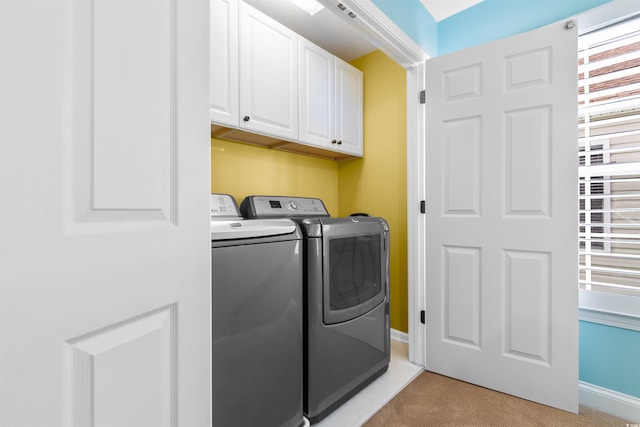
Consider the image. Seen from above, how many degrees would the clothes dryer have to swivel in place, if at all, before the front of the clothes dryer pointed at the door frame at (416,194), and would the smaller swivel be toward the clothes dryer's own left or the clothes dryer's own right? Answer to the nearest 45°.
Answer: approximately 90° to the clothes dryer's own left

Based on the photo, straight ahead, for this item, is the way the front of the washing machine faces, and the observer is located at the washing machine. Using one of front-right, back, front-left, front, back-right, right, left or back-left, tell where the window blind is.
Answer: front-left

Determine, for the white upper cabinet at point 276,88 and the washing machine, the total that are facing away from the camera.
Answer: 0

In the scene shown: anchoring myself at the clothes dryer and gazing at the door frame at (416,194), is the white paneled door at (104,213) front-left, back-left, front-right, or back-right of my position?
back-right

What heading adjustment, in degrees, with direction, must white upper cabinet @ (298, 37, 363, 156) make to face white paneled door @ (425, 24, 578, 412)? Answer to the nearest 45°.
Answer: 0° — it already faces it

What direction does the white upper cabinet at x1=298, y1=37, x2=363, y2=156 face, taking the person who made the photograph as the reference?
facing the viewer and to the right of the viewer

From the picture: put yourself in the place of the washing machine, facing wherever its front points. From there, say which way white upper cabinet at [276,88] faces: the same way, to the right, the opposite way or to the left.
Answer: the same way

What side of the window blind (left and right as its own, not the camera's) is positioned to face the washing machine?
front

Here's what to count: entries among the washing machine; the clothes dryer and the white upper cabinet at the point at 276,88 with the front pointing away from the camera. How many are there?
0

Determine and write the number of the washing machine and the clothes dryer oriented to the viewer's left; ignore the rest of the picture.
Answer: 0

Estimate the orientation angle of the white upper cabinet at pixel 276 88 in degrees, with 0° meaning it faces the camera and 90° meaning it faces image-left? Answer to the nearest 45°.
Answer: approximately 315°

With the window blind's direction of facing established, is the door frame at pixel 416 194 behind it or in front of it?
in front

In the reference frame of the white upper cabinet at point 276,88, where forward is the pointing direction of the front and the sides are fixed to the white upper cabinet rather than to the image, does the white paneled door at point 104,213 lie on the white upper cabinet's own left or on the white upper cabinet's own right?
on the white upper cabinet's own right

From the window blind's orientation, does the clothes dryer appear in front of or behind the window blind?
in front

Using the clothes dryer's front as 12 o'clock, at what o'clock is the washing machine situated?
The washing machine is roughly at 3 o'clock from the clothes dryer.

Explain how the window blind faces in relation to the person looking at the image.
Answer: facing the viewer and to the left of the viewer

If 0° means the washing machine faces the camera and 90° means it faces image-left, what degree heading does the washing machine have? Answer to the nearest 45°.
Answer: approximately 315°
